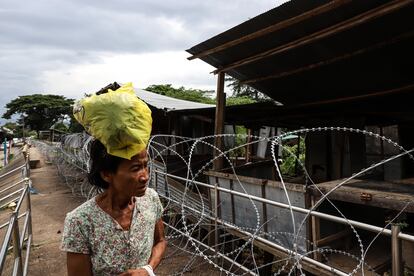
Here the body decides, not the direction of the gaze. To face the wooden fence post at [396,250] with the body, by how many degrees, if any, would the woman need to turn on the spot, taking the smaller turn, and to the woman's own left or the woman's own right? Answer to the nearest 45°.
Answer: approximately 45° to the woman's own left

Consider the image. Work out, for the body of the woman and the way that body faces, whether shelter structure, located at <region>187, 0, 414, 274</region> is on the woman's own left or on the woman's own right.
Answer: on the woman's own left

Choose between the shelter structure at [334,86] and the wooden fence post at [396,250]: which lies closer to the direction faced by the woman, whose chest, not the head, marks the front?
the wooden fence post

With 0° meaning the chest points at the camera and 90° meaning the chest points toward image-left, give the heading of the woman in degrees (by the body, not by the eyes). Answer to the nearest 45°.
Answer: approximately 315°
